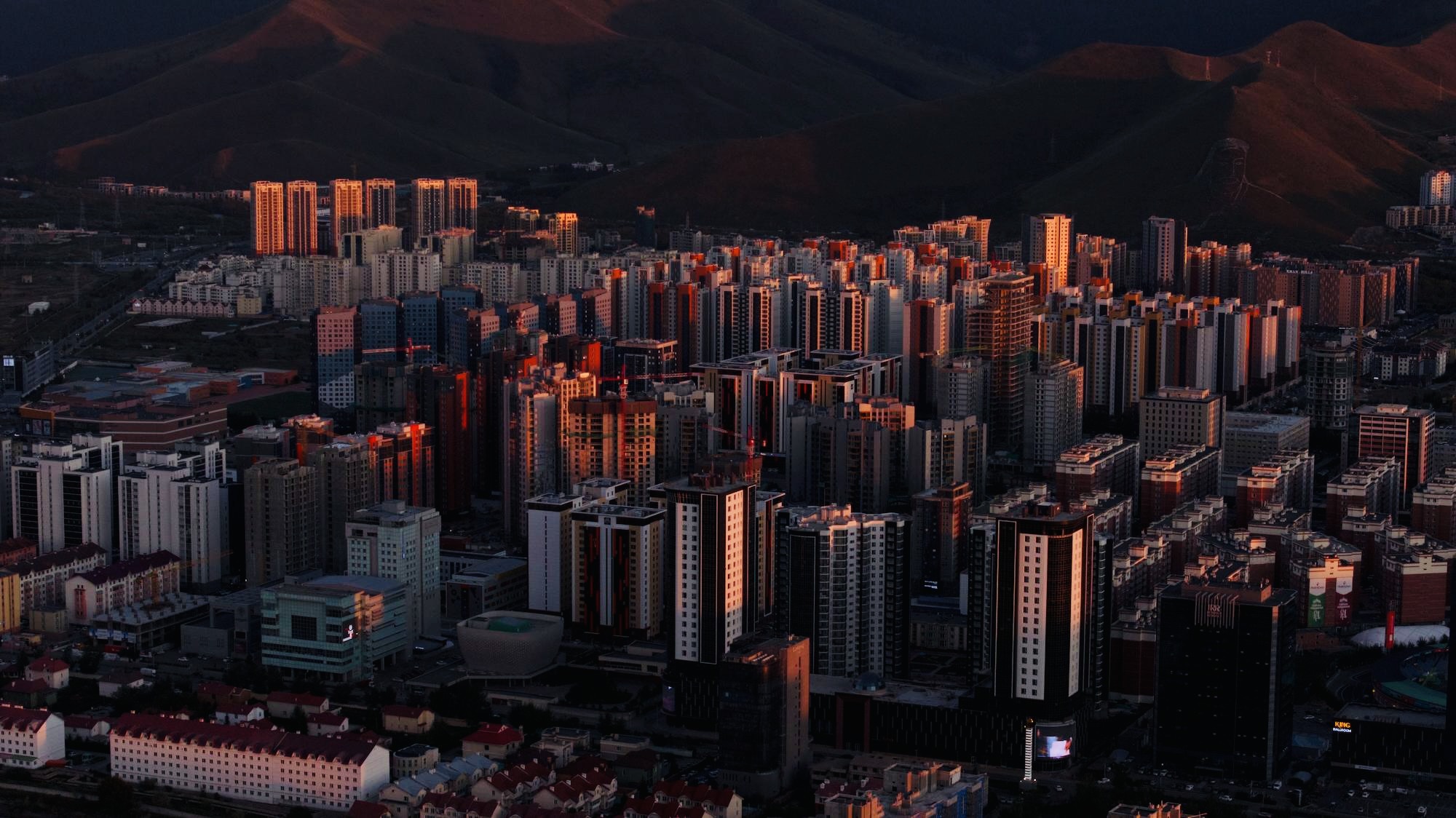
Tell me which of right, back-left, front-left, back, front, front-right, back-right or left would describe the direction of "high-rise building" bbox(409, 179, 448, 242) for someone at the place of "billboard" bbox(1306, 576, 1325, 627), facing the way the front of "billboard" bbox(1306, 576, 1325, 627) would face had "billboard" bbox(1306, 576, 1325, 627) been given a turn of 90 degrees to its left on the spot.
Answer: back-left

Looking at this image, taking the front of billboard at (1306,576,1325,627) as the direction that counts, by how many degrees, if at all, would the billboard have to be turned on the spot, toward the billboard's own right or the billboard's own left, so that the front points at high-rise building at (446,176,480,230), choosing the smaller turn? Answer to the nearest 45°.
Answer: approximately 135° to the billboard's own right

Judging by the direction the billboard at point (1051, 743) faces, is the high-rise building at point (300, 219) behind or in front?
behind

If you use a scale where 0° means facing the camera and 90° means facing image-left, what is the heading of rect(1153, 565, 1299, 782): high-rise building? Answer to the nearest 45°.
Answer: approximately 0°

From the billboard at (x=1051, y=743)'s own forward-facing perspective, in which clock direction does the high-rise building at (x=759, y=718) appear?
The high-rise building is roughly at 2 o'clock from the billboard.

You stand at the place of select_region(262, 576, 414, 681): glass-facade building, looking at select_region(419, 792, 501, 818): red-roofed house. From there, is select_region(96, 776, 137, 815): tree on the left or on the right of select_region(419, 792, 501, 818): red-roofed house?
right

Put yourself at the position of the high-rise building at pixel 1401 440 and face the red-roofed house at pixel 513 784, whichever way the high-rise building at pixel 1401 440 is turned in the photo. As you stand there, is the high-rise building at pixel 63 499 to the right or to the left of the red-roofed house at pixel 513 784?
right

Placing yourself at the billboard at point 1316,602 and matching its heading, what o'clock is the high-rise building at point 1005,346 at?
The high-rise building is roughly at 5 o'clock from the billboard.

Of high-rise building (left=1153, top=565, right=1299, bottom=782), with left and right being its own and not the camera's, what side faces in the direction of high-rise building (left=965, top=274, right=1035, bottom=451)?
back

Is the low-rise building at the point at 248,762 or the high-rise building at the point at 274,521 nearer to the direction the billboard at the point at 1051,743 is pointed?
the low-rise building

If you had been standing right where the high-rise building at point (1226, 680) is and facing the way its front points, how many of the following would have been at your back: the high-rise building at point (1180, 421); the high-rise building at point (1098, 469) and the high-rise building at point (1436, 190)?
3

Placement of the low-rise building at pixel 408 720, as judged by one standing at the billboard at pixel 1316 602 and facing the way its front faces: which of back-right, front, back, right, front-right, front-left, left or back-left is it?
front-right
